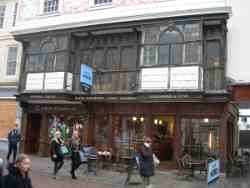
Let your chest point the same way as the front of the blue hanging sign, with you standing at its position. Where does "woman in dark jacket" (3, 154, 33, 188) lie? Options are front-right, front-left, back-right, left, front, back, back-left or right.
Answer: front-right
